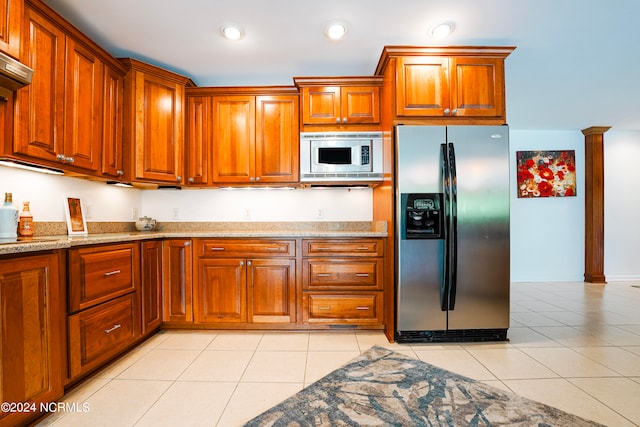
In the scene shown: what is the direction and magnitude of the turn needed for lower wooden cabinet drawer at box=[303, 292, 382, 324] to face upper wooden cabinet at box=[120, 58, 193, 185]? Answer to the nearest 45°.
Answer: approximately 90° to its right

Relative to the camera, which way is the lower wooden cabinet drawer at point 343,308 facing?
toward the camera

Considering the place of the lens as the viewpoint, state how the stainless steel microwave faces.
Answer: facing the viewer

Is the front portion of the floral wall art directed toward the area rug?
yes

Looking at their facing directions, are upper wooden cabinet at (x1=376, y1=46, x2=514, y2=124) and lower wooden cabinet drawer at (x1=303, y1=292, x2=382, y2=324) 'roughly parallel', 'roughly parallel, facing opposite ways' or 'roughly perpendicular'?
roughly parallel

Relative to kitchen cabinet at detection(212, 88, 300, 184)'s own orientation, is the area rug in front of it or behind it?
in front

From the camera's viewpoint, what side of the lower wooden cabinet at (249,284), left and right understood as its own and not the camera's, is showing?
front

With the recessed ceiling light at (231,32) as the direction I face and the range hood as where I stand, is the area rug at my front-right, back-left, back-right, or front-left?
front-right

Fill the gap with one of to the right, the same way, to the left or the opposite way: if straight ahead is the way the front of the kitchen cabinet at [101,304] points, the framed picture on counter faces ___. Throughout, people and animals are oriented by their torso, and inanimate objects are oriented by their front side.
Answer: the same way

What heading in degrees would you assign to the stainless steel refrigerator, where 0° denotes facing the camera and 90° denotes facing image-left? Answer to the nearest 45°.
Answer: approximately 0°

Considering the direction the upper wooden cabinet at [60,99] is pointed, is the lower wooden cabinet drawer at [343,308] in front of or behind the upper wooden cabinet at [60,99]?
in front

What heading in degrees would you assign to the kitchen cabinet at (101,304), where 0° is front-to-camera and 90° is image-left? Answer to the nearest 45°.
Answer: approximately 315°

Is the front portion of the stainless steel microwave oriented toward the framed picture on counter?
no

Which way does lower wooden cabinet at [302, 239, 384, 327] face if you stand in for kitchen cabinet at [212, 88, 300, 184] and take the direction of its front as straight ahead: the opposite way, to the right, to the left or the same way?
the same way

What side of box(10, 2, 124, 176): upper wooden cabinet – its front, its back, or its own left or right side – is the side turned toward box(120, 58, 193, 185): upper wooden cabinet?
left

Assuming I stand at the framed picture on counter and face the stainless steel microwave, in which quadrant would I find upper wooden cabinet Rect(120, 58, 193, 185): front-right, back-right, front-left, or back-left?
front-left

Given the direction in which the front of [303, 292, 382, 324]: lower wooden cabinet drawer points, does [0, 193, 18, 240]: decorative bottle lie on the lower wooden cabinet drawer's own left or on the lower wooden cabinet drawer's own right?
on the lower wooden cabinet drawer's own right

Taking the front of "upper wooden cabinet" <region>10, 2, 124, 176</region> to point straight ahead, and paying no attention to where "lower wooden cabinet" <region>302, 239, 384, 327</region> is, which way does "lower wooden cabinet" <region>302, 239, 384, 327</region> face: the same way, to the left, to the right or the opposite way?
to the right

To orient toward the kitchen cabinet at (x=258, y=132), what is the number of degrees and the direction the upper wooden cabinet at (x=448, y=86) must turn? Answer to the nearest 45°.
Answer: approximately 90° to its right

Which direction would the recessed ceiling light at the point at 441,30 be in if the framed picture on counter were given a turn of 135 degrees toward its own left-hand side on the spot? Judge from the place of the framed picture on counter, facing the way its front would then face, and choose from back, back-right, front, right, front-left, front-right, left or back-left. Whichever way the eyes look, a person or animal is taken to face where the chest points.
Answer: back-right
